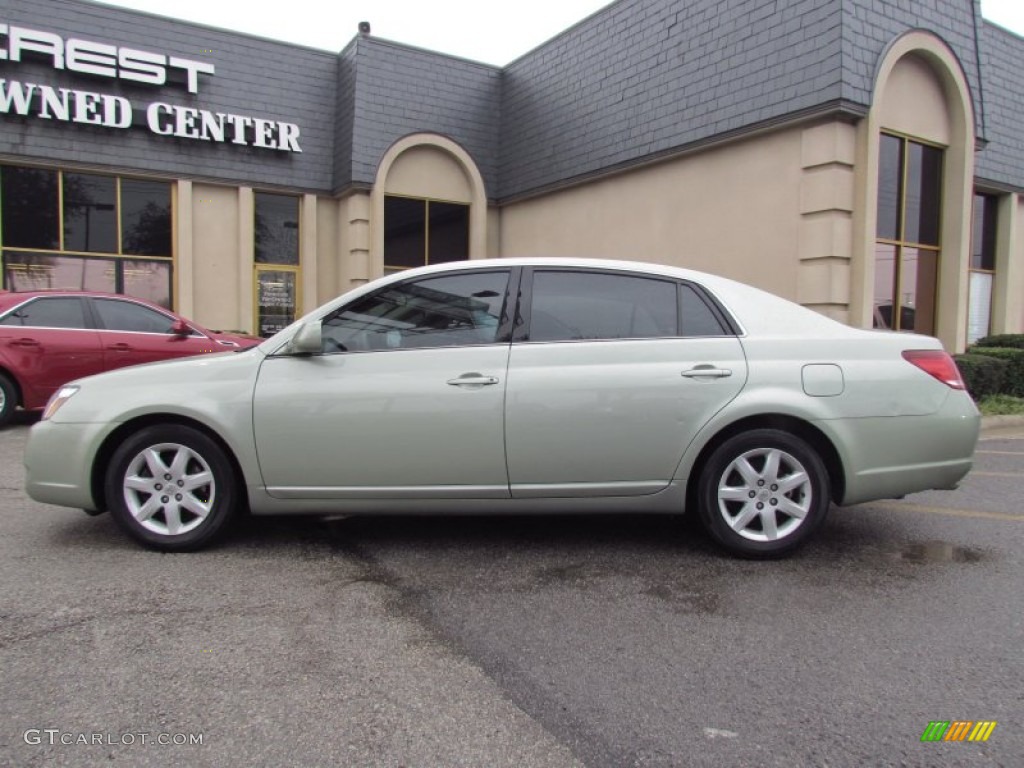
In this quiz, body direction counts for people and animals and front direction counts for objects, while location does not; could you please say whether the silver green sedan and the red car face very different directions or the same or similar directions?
very different directions

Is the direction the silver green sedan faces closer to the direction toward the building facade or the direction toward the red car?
the red car

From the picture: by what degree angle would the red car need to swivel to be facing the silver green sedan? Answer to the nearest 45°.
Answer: approximately 90° to its right

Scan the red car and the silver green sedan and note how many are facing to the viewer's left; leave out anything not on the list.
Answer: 1

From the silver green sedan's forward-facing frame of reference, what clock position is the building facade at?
The building facade is roughly at 3 o'clock from the silver green sedan.

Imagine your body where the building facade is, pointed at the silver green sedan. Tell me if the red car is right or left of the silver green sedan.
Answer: right

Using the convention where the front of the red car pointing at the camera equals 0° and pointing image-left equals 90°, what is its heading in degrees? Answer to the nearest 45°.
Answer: approximately 270°

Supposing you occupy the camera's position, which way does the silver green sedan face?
facing to the left of the viewer

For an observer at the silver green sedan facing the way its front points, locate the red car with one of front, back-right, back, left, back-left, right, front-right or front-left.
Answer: front-right
